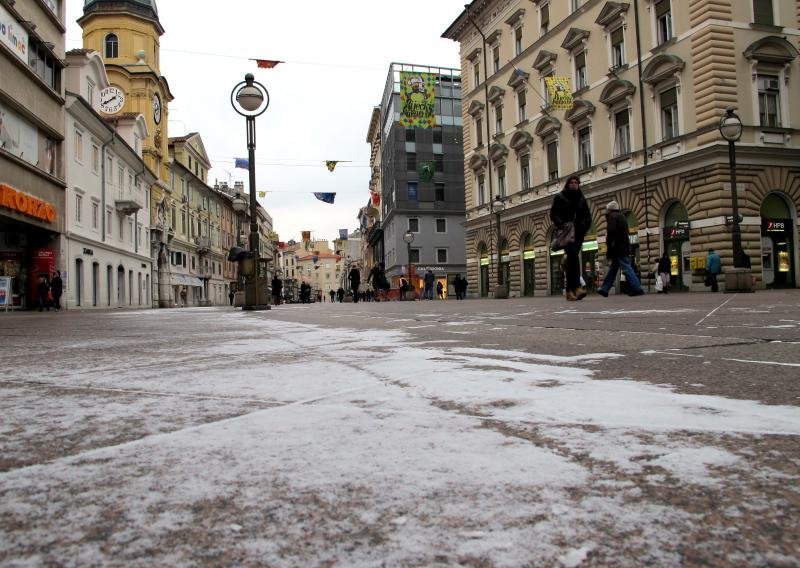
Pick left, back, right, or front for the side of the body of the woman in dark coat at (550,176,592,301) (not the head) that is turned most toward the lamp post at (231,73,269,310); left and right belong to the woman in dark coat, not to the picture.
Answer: right

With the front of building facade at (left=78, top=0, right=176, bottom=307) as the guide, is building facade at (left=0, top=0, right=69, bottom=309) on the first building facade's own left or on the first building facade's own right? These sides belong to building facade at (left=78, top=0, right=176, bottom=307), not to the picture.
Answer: on the first building facade's own right

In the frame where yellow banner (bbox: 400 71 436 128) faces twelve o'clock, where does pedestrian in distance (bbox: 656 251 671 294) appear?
The pedestrian in distance is roughly at 10 o'clock from the yellow banner.

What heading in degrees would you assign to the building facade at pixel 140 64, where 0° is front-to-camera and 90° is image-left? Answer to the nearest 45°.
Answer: approximately 315°

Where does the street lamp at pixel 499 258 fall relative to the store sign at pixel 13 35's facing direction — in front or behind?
in front

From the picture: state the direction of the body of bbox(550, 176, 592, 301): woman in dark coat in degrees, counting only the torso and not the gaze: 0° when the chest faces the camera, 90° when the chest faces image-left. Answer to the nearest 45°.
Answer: approximately 0°

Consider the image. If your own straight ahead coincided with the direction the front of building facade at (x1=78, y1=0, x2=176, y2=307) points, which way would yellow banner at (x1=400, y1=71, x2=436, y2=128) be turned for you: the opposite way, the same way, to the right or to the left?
to the right

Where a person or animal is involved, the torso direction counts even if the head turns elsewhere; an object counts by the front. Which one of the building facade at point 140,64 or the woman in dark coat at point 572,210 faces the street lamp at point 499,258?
the building facade

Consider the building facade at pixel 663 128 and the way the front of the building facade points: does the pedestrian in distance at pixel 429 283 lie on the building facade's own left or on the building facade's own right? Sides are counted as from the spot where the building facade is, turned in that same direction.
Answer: on the building facade's own right

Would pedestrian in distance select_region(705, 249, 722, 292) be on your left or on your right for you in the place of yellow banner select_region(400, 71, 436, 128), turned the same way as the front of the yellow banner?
on your left

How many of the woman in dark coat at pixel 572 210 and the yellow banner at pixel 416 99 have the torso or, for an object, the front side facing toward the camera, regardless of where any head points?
2

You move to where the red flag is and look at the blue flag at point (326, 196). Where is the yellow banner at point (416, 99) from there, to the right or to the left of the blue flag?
right

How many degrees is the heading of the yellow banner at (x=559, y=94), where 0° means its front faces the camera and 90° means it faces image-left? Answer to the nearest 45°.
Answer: approximately 0°
